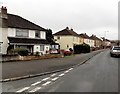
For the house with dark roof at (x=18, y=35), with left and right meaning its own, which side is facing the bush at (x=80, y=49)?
left

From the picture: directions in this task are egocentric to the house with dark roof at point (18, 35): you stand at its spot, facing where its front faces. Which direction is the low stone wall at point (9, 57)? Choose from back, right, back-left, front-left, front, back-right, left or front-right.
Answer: front-right

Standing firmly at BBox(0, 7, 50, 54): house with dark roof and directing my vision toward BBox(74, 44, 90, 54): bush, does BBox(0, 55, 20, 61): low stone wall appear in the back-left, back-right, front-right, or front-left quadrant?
back-right

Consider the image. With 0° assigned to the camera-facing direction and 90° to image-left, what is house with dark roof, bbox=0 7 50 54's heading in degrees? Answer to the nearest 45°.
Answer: approximately 315°
